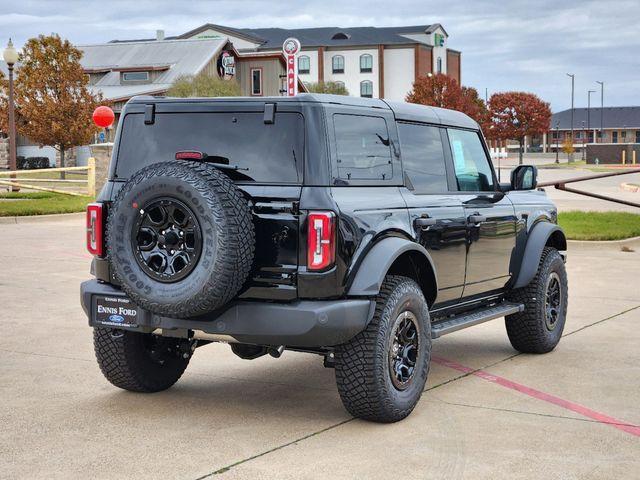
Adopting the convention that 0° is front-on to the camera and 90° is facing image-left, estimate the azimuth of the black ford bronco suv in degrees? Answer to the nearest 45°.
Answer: approximately 225°

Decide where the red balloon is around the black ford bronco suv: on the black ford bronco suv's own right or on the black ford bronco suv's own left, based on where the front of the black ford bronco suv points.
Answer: on the black ford bronco suv's own left
